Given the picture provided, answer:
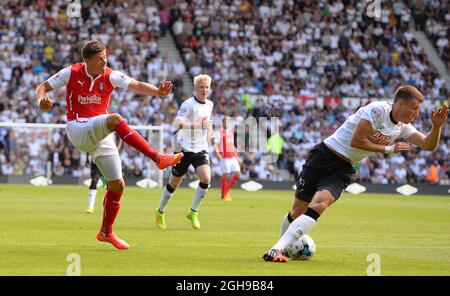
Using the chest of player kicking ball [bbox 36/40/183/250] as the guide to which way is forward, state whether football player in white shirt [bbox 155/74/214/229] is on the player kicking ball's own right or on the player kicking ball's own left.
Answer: on the player kicking ball's own left

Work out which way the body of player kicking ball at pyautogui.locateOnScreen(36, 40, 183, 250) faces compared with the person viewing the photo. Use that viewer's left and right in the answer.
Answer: facing the viewer and to the right of the viewer

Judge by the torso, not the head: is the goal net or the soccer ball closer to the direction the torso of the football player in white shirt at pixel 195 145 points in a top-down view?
the soccer ball

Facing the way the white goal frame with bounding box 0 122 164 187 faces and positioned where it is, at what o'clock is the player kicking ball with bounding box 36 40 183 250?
The player kicking ball is roughly at 12 o'clock from the white goal frame.

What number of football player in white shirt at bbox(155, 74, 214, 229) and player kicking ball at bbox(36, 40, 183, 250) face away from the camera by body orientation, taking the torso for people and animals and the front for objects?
0

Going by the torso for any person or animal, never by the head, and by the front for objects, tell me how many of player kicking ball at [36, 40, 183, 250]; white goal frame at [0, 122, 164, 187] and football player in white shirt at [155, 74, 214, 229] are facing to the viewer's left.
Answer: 0

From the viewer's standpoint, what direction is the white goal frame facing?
toward the camera

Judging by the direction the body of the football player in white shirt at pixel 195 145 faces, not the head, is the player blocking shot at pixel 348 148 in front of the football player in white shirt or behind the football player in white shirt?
in front

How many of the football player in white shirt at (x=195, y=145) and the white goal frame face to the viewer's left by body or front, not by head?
0

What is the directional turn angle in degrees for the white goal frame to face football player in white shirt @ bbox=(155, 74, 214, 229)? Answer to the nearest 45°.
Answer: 0° — it already faces them

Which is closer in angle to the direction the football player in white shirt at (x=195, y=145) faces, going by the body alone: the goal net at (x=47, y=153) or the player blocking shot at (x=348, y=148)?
the player blocking shot

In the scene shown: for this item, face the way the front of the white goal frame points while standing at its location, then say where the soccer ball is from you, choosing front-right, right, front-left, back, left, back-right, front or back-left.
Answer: front

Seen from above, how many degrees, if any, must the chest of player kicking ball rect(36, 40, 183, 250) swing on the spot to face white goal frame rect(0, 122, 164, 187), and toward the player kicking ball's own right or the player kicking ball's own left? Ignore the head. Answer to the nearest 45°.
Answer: approximately 135° to the player kicking ball's own left
